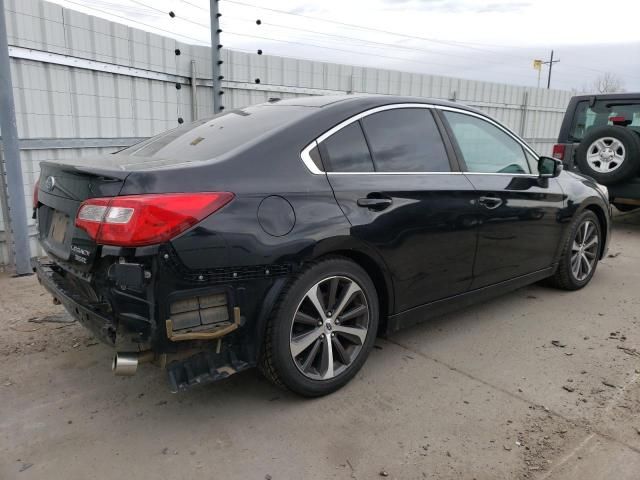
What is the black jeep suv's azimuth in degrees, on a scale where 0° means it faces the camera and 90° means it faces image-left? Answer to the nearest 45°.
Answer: approximately 180°

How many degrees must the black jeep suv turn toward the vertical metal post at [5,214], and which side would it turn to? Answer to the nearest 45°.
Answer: approximately 135° to its left

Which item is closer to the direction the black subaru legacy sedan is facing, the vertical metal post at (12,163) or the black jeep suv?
the black jeep suv

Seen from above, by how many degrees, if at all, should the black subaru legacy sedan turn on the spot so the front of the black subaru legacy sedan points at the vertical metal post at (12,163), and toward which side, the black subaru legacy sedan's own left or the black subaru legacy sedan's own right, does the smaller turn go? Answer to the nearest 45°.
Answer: approximately 90° to the black subaru legacy sedan's own left

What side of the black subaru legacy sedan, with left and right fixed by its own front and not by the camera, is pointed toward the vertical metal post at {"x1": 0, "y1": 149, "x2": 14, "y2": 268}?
left

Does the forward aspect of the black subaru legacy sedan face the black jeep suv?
yes

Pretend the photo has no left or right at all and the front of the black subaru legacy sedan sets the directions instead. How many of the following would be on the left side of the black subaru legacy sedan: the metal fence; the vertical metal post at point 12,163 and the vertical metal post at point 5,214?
3

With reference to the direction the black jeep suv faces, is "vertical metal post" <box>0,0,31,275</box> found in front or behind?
behind

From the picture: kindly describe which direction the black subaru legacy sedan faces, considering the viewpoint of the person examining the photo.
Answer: facing away from the viewer and to the right of the viewer

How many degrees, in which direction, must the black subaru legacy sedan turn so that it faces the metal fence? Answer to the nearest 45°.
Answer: approximately 90° to its left
